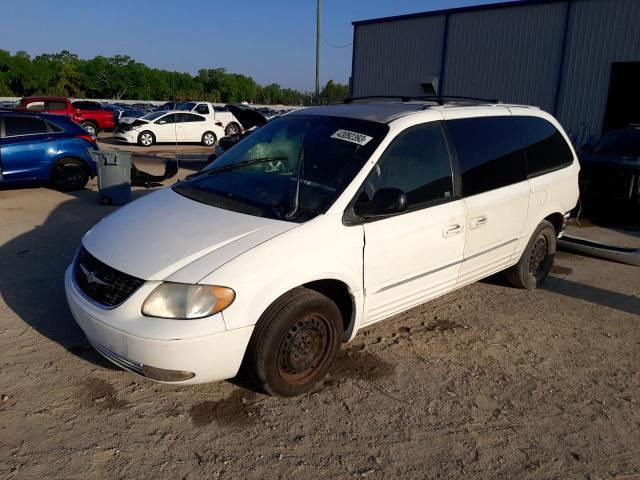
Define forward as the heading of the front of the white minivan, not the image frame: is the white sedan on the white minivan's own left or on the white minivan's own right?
on the white minivan's own right

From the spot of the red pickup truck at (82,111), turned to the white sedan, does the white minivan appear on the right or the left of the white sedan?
right

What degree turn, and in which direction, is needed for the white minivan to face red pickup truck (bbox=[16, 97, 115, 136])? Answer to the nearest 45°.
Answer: approximately 90° to its right

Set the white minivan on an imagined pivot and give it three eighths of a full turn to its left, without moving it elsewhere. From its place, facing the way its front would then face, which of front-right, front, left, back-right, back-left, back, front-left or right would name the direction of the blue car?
back-left
